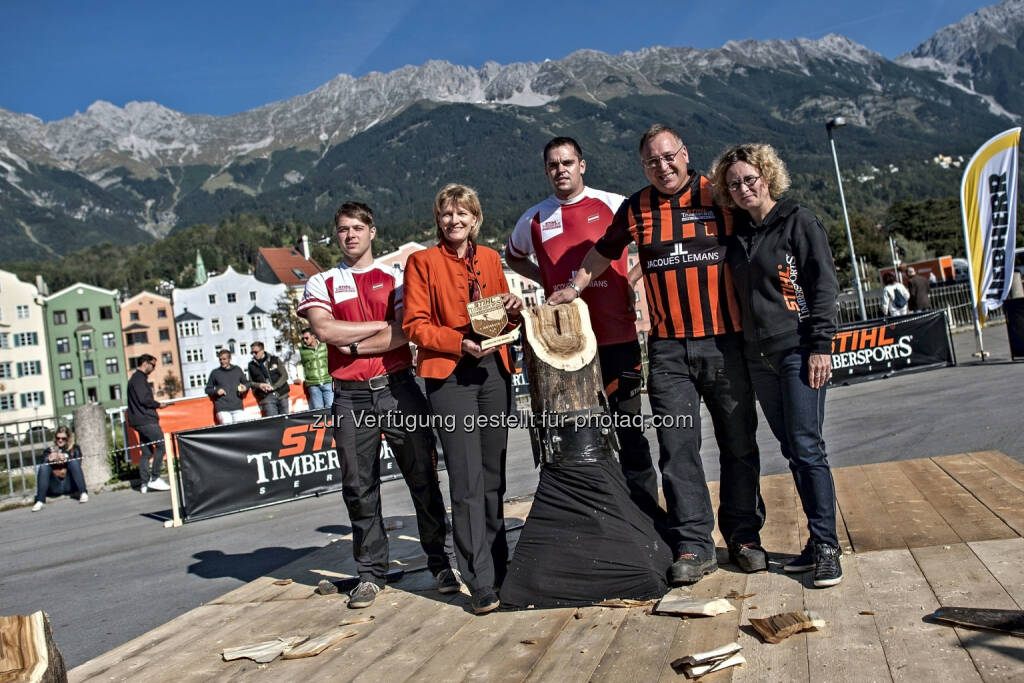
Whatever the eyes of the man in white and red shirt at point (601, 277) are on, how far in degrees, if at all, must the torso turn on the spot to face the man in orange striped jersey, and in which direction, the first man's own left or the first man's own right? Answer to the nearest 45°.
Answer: approximately 45° to the first man's own left

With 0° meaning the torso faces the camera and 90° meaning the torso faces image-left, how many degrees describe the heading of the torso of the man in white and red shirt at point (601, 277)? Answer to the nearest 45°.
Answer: approximately 0°

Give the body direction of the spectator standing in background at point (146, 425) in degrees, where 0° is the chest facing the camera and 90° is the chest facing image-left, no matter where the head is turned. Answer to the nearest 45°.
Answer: approximately 270°

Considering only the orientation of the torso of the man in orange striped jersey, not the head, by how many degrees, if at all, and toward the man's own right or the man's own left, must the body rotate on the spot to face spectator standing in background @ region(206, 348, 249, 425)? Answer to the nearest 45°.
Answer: approximately 135° to the man's own right

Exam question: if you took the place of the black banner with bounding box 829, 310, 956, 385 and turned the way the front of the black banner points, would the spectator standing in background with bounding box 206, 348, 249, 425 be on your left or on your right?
on your right

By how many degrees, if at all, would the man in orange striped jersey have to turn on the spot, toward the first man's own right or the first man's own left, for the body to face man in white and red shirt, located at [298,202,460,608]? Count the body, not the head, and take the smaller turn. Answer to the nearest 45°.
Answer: approximately 90° to the first man's own right

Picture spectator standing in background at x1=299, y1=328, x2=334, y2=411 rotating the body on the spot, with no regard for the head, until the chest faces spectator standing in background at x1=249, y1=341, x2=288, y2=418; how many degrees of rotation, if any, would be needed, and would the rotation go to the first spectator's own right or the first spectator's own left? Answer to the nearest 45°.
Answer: approximately 135° to the first spectator's own right

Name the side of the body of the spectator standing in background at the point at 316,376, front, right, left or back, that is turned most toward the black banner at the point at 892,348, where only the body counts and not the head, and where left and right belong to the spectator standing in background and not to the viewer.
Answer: left

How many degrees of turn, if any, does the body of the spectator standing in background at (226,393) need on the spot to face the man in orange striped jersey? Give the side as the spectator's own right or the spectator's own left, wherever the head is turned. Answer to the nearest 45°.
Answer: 0° — they already face them
